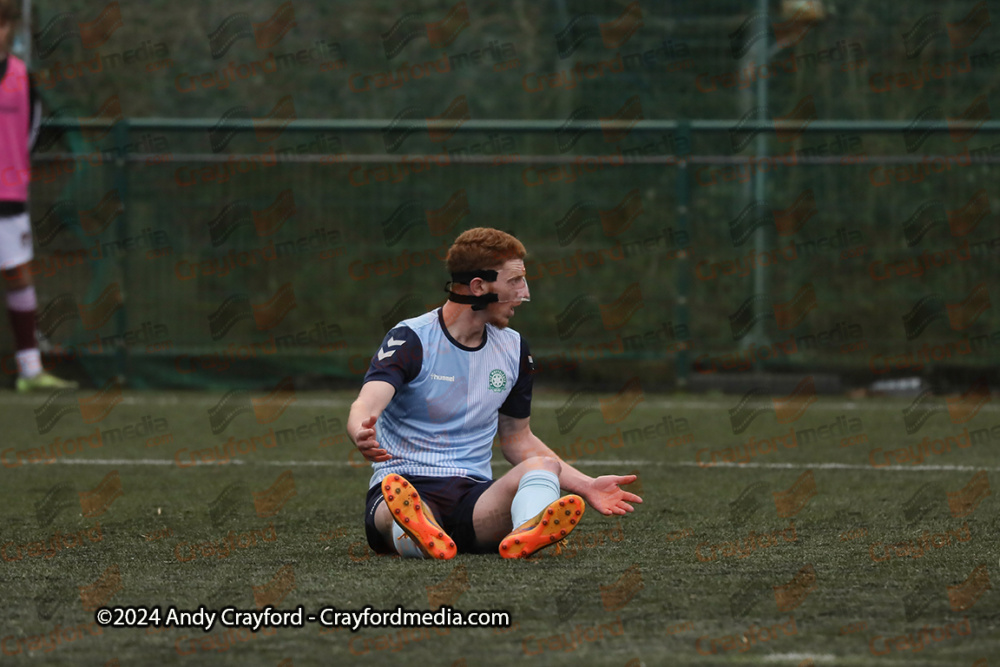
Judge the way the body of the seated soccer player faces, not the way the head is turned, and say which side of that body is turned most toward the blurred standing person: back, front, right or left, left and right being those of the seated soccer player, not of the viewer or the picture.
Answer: back

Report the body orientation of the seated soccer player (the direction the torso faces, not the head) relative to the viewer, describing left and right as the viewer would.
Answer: facing the viewer and to the right of the viewer

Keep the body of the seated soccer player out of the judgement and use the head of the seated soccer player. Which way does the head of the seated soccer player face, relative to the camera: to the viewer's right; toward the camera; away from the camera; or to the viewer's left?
to the viewer's right
